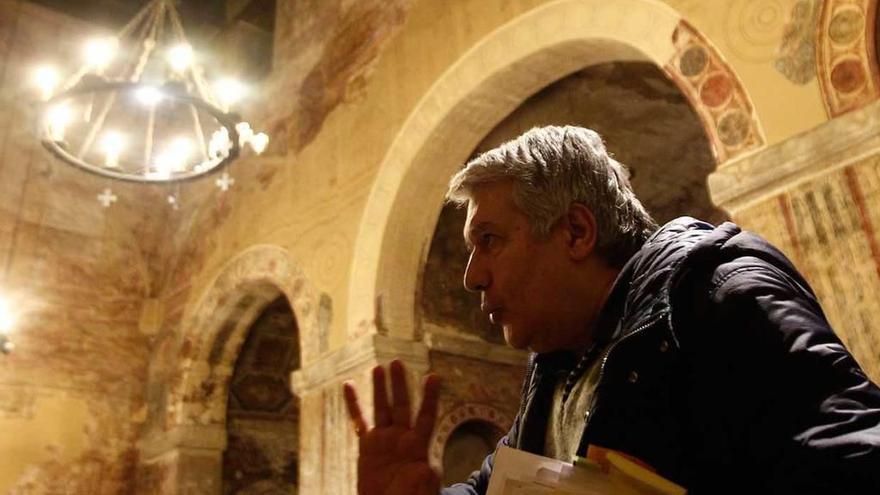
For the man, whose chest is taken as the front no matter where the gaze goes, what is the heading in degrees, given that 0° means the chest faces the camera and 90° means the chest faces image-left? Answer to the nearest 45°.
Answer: approximately 90°

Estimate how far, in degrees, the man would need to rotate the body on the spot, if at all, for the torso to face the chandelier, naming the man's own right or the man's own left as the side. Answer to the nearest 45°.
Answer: approximately 45° to the man's own right

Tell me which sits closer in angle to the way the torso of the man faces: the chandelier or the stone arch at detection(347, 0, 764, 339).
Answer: the chandelier

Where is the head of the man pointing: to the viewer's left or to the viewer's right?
to the viewer's left

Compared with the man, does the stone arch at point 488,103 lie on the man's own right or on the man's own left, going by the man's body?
on the man's own right
